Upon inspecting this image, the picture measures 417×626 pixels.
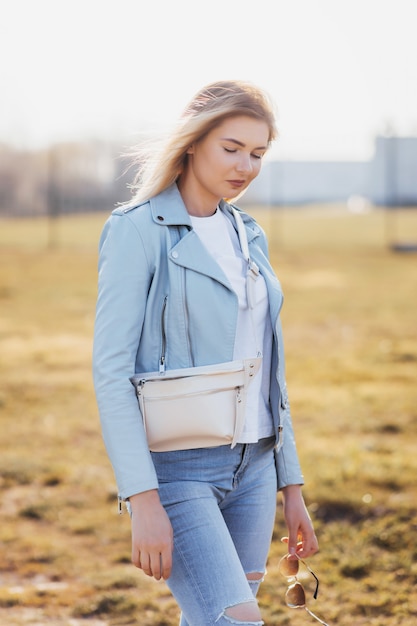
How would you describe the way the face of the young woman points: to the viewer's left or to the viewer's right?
to the viewer's right

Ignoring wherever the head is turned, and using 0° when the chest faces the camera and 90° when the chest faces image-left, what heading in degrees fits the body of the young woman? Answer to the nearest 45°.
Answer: approximately 315°
